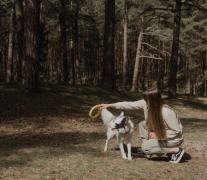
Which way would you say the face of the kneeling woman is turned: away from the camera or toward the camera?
away from the camera

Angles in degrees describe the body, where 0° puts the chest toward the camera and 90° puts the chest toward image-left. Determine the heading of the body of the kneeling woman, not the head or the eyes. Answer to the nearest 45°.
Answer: approximately 90°
